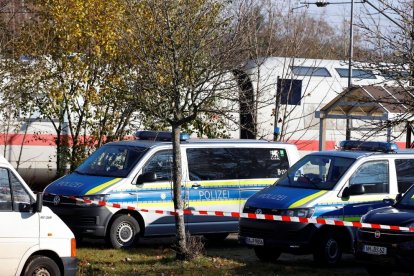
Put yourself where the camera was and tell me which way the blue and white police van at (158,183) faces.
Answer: facing the viewer and to the left of the viewer

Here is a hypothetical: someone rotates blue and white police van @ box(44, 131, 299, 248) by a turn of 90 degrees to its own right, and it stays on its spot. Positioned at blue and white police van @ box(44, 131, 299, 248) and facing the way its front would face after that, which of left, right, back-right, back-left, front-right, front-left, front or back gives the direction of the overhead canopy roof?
right

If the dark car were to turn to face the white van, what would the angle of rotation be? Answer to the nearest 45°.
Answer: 0° — it already faces it

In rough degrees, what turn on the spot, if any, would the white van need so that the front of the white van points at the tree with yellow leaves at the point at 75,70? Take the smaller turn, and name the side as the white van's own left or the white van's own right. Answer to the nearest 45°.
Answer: approximately 90° to the white van's own left

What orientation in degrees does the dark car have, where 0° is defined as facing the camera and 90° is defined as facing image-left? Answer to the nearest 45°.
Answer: approximately 45°

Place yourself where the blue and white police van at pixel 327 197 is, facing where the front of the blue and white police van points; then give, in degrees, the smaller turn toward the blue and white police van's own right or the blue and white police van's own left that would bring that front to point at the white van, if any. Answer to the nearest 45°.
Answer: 0° — it already faces it

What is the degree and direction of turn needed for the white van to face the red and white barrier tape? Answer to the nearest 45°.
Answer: approximately 45° to its left

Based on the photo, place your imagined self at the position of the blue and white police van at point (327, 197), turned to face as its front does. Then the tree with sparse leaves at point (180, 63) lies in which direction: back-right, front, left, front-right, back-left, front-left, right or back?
front

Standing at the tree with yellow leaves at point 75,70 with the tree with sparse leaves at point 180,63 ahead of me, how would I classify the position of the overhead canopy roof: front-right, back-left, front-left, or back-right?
front-left

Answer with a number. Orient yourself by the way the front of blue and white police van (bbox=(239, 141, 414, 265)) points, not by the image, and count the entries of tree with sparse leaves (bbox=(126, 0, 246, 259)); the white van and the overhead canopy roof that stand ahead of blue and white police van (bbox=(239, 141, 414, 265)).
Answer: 2

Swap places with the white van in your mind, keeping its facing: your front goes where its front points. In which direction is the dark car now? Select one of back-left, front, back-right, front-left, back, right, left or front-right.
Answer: front

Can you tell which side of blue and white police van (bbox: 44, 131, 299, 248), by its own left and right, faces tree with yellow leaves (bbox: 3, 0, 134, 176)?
right

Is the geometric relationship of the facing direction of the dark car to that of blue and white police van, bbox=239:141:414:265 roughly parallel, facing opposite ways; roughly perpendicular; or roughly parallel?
roughly parallel

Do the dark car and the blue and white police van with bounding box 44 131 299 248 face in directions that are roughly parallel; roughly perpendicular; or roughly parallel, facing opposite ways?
roughly parallel

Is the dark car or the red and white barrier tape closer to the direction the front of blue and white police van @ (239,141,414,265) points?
the red and white barrier tape

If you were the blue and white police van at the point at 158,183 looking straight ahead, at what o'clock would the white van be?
The white van is roughly at 11 o'clock from the blue and white police van.
